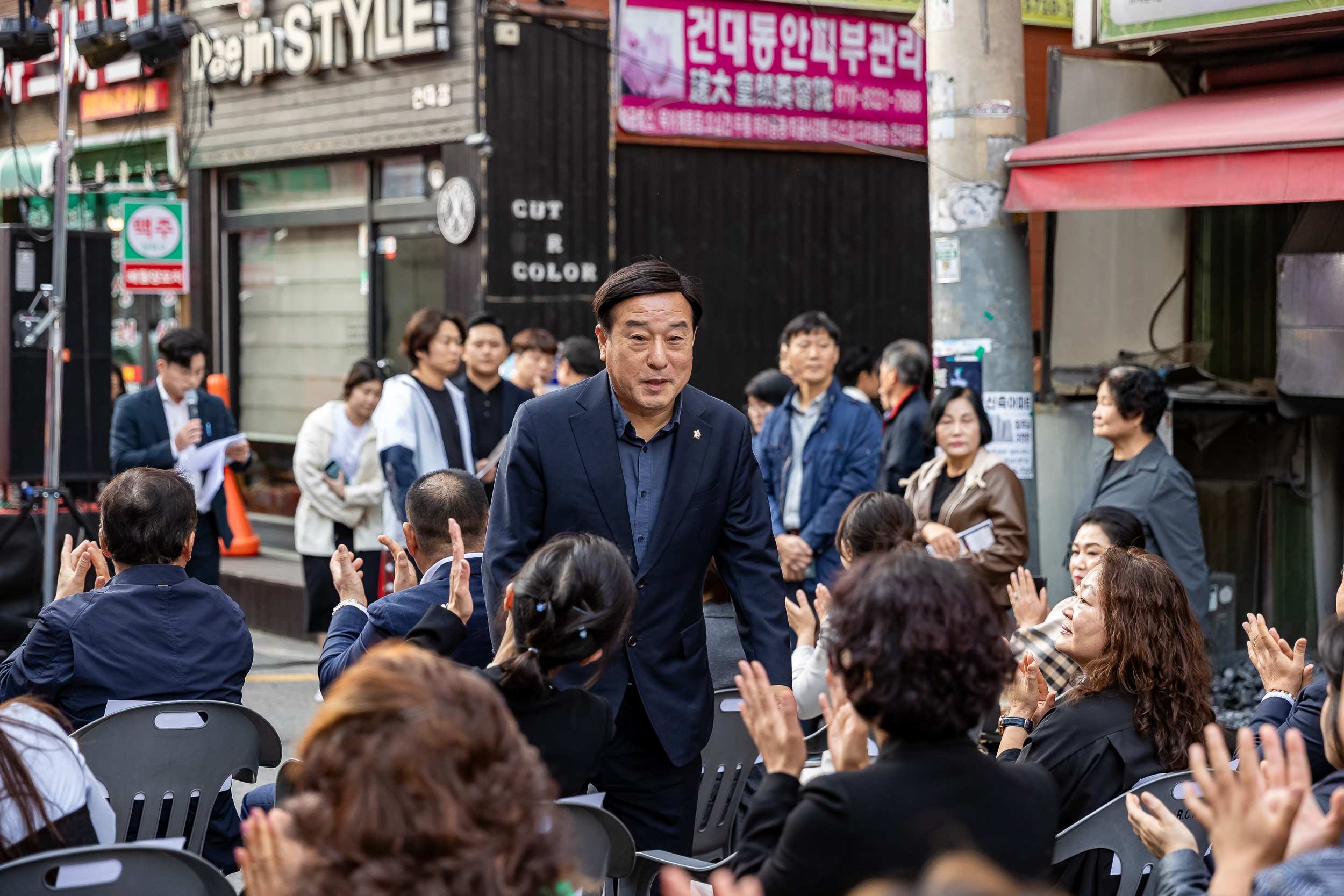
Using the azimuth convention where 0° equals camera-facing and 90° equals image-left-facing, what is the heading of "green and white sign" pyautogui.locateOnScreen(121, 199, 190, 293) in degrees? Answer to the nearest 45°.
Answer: approximately 0°

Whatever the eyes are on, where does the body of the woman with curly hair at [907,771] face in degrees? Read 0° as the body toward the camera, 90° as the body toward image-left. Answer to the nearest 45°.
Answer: approximately 135°

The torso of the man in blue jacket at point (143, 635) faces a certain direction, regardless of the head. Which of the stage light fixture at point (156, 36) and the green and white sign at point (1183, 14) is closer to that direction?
the stage light fixture

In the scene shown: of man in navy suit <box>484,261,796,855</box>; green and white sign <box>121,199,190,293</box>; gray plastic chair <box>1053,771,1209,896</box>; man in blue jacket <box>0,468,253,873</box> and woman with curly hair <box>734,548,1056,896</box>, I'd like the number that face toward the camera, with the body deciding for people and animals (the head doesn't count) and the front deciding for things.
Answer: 2

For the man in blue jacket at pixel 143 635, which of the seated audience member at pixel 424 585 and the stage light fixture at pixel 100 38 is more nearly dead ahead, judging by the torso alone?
the stage light fixture

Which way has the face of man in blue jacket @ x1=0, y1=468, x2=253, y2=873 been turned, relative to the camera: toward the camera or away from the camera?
away from the camera

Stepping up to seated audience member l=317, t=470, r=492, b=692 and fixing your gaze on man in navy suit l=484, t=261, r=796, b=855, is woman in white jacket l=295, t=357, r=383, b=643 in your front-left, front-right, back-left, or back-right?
back-left

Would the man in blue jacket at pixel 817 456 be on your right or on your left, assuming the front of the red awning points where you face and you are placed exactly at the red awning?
on your right

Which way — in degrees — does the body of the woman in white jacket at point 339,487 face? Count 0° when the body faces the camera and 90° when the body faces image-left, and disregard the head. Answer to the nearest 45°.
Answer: approximately 315°

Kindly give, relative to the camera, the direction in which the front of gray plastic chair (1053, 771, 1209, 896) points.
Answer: facing away from the viewer and to the left of the viewer

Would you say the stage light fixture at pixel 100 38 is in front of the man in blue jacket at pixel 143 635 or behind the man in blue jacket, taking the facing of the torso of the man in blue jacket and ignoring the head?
in front

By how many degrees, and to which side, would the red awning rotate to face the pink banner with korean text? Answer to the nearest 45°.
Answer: approximately 90° to its right
